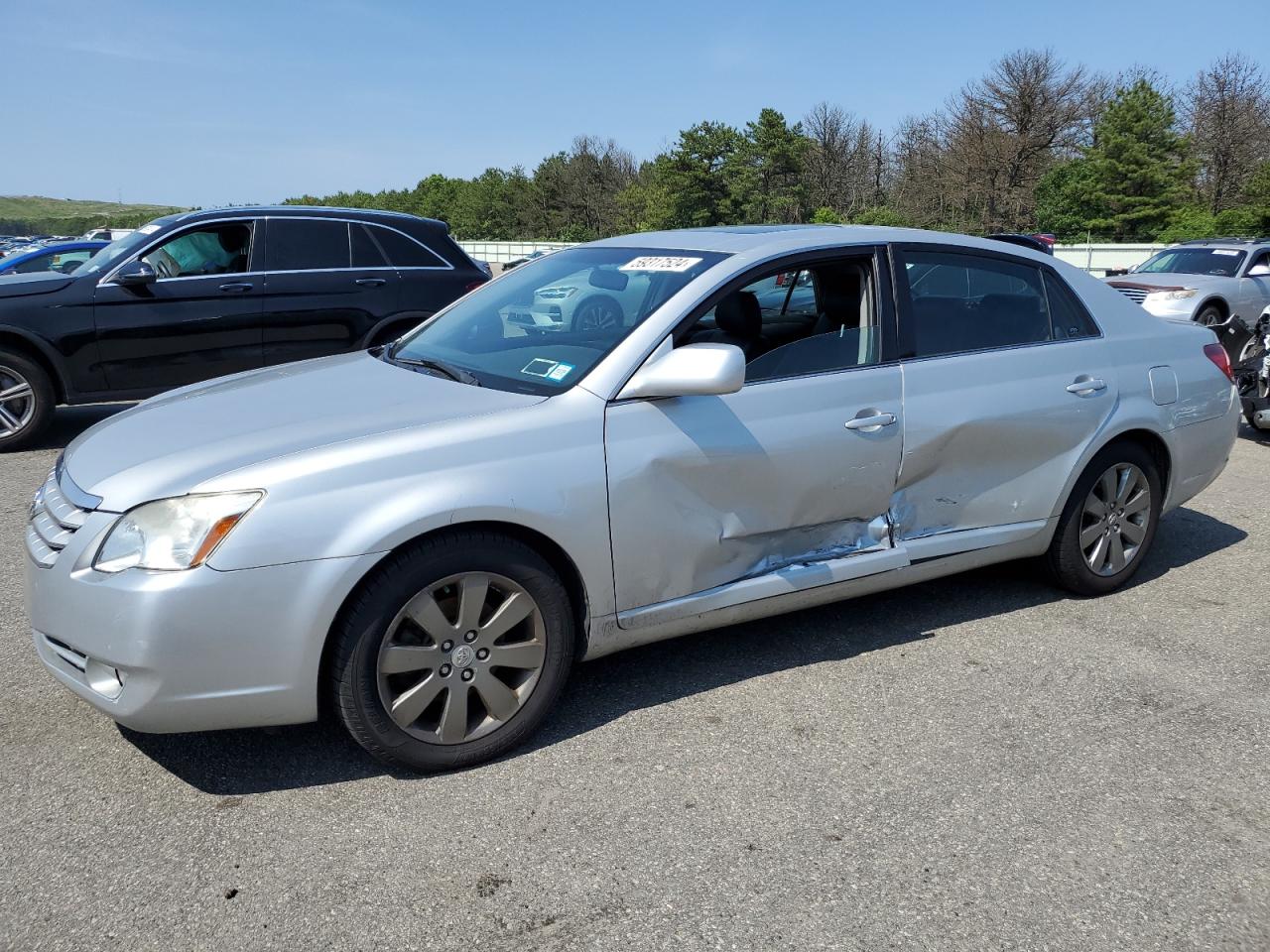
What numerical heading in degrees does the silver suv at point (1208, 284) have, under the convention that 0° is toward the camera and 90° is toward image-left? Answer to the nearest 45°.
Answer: approximately 45°

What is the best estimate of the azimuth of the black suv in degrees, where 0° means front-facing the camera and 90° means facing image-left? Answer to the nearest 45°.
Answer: approximately 90°

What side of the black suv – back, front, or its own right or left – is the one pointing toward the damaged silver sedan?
left

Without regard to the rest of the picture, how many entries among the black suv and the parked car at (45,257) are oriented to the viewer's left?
2

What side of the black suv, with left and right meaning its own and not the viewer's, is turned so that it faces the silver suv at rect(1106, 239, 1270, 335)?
back

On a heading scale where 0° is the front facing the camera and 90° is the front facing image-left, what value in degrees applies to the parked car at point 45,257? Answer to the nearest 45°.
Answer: approximately 90°
